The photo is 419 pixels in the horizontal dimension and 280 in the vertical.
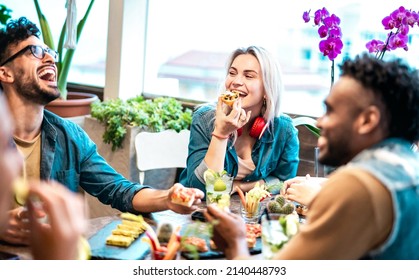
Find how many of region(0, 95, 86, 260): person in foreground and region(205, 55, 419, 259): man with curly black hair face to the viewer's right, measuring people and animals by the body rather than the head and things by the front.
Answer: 1

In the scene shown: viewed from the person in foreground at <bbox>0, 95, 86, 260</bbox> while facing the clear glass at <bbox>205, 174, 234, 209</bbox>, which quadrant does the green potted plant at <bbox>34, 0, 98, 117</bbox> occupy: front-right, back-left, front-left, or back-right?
front-left

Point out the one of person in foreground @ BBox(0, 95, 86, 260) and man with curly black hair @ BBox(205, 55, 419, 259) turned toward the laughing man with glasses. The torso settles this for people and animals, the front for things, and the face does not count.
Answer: the man with curly black hair

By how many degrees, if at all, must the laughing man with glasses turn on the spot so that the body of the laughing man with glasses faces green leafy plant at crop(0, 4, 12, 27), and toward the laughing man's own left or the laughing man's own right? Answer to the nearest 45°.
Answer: approximately 135° to the laughing man's own left

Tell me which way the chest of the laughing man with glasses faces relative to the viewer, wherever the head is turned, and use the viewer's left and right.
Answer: facing the viewer and to the right of the viewer

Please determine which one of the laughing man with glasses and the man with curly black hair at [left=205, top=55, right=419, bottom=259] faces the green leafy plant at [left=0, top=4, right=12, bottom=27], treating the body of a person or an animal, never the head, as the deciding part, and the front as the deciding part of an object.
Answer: the man with curly black hair

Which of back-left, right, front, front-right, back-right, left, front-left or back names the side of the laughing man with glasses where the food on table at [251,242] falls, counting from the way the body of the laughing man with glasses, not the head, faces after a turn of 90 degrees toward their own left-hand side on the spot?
right

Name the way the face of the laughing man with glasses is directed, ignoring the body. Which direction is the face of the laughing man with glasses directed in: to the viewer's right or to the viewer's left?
to the viewer's right

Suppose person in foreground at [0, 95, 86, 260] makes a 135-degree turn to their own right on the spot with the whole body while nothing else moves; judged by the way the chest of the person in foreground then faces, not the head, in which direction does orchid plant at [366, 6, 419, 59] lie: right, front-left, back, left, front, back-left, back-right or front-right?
back

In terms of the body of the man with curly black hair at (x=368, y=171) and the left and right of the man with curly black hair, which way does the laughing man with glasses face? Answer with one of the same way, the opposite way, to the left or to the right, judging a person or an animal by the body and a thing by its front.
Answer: the opposite way

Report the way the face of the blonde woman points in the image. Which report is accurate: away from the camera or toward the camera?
toward the camera

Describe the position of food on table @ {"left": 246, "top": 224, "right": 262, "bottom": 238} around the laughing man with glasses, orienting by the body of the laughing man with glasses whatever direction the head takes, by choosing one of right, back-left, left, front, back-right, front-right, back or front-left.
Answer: front

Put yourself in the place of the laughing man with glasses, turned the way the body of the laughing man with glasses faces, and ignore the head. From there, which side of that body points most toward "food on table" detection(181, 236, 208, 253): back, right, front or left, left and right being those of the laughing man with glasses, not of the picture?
front

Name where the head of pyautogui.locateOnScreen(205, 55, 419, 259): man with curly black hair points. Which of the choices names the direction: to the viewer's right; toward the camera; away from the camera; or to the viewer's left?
to the viewer's left

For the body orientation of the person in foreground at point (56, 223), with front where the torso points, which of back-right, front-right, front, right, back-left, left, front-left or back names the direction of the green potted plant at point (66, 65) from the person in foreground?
left

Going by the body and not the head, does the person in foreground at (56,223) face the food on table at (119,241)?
yes
